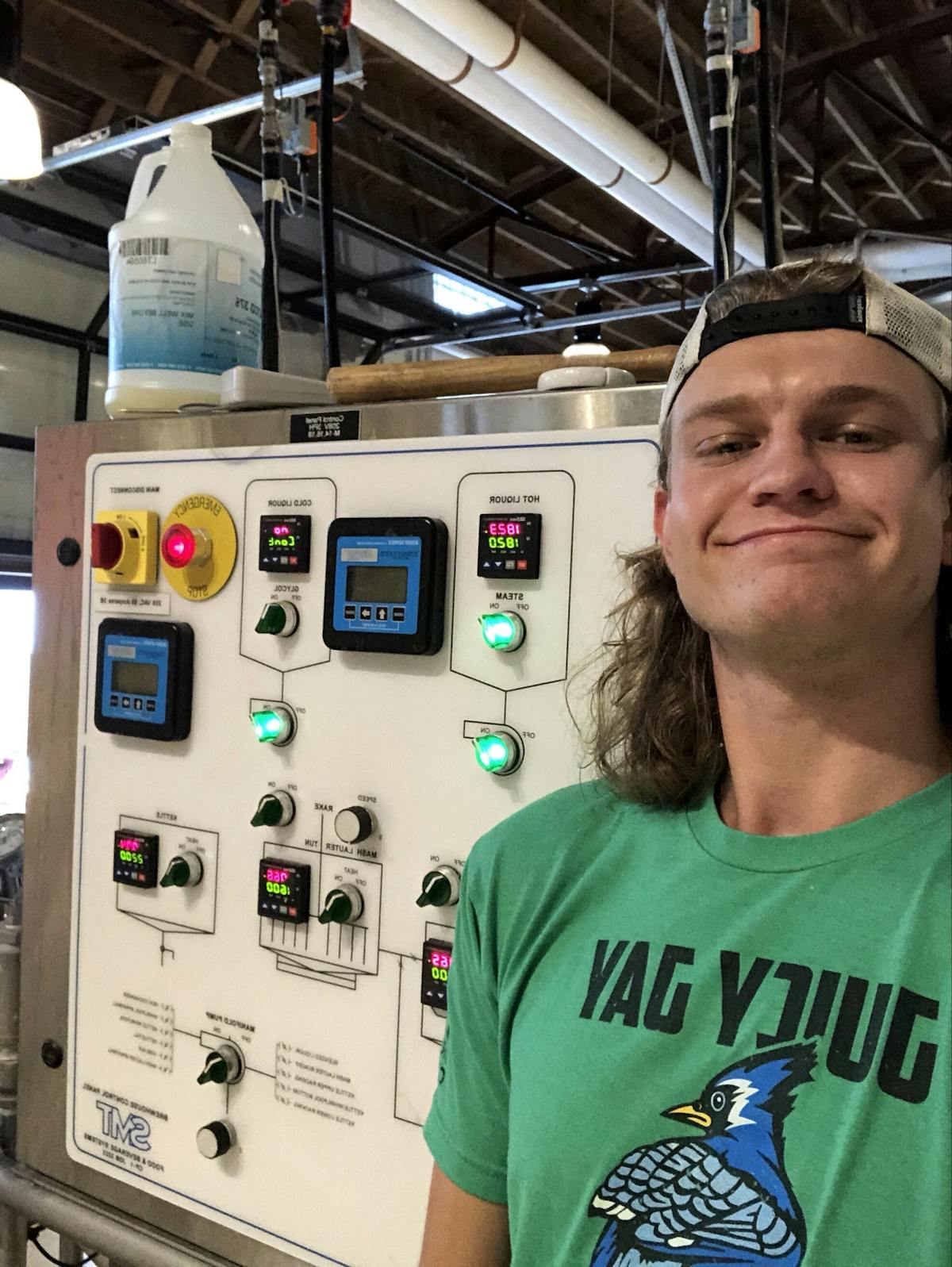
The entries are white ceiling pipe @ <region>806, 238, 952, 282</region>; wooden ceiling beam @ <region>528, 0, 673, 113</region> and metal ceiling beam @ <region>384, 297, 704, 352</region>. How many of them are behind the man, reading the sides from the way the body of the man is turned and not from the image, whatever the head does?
3

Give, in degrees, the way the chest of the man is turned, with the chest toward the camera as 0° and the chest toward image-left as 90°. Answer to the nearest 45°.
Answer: approximately 0°

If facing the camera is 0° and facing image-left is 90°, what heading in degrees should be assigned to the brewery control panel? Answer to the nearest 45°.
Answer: approximately 45°

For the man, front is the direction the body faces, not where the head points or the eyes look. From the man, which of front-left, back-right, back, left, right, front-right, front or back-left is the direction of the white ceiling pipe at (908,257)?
back

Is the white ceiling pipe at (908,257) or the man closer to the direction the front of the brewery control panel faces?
the man

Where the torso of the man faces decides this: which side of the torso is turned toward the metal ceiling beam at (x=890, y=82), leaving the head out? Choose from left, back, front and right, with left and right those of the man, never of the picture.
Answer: back

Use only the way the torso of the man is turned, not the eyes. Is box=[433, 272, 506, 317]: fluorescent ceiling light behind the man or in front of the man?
behind
